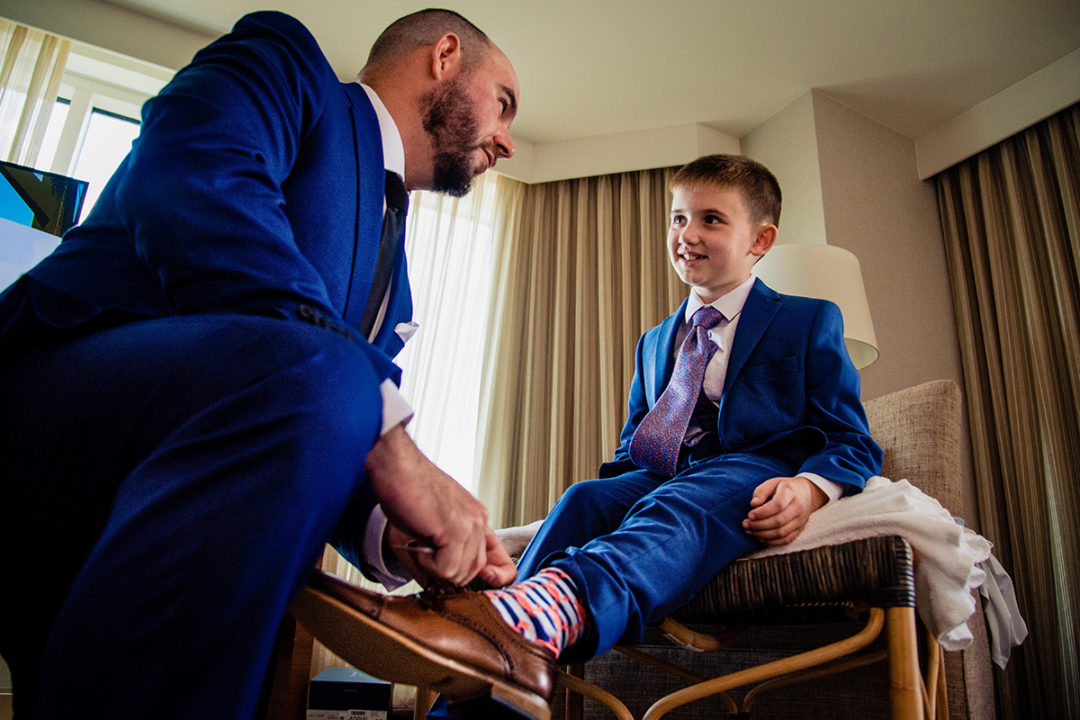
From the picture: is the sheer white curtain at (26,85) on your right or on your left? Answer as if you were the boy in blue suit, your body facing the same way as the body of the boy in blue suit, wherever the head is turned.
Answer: on your right

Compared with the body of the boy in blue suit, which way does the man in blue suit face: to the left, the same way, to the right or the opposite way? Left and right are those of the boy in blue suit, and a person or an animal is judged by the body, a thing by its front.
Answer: the opposite way

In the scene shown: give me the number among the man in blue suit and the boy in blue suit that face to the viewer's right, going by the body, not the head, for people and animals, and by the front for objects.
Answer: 1

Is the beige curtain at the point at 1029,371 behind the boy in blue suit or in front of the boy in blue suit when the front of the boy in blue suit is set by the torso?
behind

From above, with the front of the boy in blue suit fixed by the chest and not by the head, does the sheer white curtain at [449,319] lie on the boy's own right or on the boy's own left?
on the boy's own right

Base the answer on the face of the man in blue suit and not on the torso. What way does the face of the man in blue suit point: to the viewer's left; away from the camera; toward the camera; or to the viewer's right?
to the viewer's right

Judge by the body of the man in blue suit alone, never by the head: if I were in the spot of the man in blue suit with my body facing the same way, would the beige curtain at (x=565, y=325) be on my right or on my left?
on my left

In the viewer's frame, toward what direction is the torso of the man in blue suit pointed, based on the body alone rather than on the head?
to the viewer's right

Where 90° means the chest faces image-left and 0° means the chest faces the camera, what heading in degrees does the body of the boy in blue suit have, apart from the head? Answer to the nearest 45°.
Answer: approximately 45°

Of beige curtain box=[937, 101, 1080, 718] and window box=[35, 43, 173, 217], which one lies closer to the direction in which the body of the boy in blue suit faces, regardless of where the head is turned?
the window
